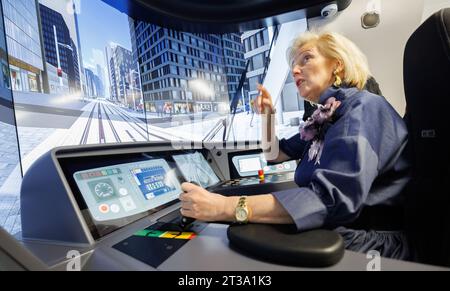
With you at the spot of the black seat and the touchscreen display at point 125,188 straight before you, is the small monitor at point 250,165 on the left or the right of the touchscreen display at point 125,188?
right

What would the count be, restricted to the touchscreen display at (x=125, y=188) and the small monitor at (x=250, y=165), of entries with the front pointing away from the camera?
0

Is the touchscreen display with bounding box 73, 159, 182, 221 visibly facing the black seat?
yes

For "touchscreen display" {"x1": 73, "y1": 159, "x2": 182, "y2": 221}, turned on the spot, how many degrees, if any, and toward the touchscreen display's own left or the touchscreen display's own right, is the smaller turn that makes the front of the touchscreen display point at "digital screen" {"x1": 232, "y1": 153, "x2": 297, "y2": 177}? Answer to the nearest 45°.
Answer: approximately 90° to the touchscreen display's own left

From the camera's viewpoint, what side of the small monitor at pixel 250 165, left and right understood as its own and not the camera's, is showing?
front

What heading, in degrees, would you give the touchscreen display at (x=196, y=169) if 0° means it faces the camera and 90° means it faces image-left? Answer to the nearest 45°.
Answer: approximately 315°

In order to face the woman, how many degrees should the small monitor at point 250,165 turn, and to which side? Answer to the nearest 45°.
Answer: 0° — it already faces them

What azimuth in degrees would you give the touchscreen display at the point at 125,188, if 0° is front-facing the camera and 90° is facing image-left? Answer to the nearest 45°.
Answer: approximately 315°

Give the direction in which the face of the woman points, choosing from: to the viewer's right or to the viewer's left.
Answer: to the viewer's left
